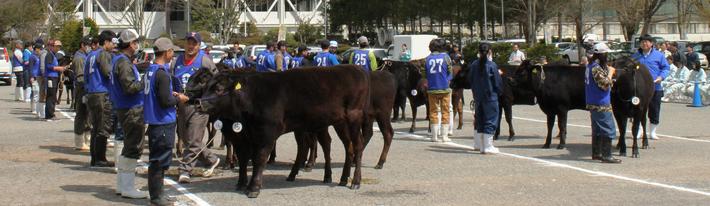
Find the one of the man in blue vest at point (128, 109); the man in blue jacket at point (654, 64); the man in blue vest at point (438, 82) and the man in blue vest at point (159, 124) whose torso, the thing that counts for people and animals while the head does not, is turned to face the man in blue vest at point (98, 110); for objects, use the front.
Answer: the man in blue jacket at point (654, 64)

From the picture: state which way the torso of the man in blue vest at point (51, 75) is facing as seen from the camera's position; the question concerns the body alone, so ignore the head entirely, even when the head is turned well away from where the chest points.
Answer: to the viewer's right

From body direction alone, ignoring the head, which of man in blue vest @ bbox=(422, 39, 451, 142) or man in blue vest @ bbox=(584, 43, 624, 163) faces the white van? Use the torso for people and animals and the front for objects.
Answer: man in blue vest @ bbox=(422, 39, 451, 142)

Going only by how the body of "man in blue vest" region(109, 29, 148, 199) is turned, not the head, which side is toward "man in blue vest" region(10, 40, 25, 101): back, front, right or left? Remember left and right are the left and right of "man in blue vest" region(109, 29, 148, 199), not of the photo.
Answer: left

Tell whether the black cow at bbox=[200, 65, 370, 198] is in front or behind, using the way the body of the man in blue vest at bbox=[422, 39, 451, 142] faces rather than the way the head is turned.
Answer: behind

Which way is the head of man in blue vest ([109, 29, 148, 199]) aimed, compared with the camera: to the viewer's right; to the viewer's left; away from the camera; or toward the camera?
to the viewer's right

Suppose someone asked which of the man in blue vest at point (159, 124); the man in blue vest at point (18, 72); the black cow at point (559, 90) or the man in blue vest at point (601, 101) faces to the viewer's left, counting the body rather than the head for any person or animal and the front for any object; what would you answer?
the black cow

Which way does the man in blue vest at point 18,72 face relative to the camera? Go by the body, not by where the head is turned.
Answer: to the viewer's right

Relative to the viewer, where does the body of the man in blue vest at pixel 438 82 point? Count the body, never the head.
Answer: away from the camera

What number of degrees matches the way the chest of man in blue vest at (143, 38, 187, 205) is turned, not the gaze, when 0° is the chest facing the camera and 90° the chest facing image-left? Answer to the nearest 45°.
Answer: approximately 270°

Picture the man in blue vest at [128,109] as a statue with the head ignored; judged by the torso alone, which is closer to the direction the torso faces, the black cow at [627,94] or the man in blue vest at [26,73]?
the black cow

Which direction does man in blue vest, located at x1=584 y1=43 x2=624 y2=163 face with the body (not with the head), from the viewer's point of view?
to the viewer's right
